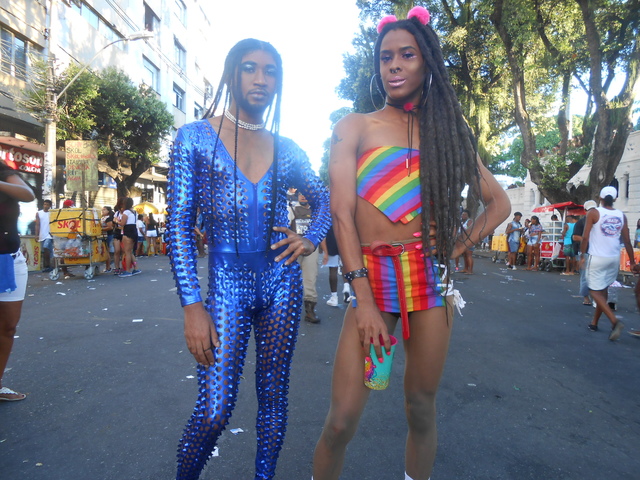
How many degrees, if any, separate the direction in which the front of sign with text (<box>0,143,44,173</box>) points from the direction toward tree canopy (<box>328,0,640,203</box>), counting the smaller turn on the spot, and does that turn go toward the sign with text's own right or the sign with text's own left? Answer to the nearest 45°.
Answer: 0° — it already faces it

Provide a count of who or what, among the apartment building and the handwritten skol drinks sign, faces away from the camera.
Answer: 0

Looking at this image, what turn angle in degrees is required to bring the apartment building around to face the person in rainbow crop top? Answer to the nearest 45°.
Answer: approximately 45° to its right

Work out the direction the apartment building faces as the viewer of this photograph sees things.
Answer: facing the viewer and to the right of the viewer

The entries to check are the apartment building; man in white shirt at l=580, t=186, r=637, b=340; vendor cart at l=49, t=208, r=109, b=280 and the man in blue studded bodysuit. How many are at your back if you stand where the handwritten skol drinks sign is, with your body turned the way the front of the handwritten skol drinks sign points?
1

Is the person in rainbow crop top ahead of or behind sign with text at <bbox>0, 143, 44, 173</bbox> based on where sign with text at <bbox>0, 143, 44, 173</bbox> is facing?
ahead

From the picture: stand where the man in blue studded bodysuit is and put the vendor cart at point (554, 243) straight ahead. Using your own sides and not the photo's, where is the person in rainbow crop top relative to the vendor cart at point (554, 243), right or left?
right

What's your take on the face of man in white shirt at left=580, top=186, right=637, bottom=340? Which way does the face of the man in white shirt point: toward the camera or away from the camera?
away from the camera

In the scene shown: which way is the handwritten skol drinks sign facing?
toward the camera

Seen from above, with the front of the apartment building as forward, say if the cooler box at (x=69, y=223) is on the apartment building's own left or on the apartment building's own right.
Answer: on the apartment building's own right

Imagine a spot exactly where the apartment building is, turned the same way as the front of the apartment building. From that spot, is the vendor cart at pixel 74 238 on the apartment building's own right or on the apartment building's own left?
on the apartment building's own right
